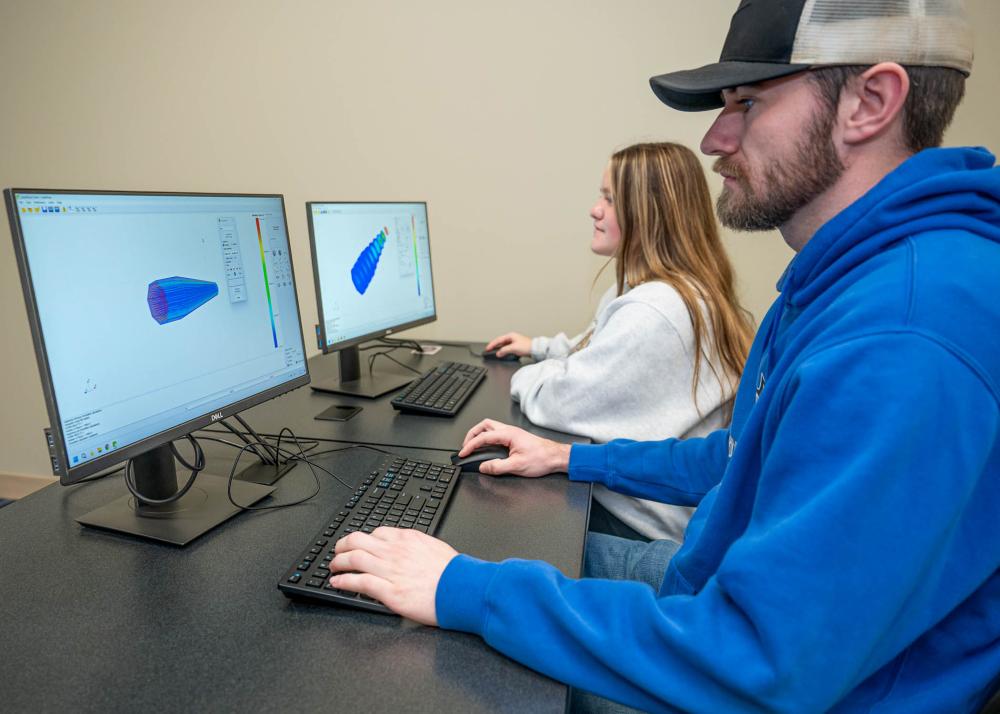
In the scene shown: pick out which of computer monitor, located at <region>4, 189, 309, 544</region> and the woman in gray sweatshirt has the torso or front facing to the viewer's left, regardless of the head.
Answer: the woman in gray sweatshirt

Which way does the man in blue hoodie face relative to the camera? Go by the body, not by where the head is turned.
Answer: to the viewer's left

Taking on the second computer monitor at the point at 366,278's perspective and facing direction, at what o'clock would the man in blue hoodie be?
The man in blue hoodie is roughly at 1 o'clock from the second computer monitor.

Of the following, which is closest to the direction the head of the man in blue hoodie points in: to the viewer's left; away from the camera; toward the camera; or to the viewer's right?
to the viewer's left

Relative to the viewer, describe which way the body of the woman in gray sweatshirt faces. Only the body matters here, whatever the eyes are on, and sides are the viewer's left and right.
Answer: facing to the left of the viewer

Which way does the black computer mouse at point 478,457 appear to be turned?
to the viewer's left

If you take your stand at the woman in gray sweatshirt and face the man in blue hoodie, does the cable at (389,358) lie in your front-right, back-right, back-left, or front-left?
back-right

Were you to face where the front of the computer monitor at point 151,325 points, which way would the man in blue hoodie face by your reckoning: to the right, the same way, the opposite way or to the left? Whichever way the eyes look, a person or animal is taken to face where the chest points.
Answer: the opposite way

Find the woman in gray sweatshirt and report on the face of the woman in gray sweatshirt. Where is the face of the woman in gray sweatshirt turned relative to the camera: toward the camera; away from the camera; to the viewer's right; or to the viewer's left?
to the viewer's left

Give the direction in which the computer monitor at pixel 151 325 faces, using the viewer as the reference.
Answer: facing the viewer and to the right of the viewer

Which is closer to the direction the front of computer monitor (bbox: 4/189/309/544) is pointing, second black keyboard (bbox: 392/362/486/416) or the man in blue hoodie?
the man in blue hoodie

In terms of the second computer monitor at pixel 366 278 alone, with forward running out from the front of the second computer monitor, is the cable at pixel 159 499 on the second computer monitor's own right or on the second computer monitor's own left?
on the second computer monitor's own right
